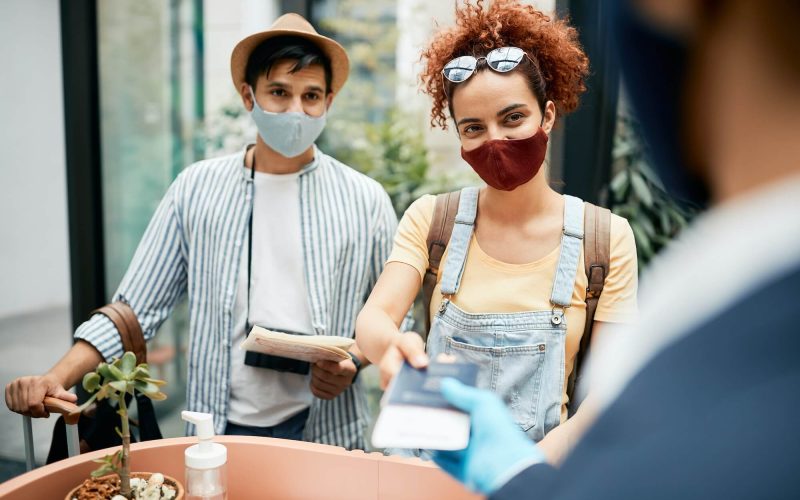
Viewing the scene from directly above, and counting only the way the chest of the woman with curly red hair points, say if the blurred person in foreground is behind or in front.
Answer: in front

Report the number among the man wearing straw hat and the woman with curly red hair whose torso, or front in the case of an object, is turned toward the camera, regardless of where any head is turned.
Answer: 2

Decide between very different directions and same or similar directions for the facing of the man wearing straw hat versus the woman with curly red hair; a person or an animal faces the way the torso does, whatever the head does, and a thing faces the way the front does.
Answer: same or similar directions

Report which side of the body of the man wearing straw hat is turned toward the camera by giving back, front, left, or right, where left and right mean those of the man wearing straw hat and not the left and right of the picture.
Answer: front

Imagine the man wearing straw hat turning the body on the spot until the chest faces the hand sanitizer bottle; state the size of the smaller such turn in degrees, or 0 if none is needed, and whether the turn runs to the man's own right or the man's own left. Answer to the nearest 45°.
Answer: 0° — they already face it

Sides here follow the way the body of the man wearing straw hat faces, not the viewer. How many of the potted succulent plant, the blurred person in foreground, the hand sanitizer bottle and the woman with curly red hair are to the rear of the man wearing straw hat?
0

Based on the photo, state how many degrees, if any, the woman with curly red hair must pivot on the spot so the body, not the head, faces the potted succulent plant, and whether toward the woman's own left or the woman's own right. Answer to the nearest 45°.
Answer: approximately 45° to the woman's own right

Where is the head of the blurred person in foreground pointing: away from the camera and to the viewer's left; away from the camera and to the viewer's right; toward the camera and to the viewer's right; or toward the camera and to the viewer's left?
away from the camera and to the viewer's left

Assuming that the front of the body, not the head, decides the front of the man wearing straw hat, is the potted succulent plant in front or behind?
in front

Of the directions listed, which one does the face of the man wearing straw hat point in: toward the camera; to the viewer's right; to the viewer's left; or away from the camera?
toward the camera
